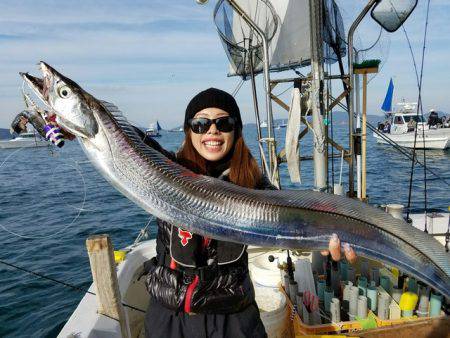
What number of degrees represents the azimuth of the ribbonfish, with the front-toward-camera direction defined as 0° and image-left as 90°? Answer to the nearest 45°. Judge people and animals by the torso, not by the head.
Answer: approximately 90°

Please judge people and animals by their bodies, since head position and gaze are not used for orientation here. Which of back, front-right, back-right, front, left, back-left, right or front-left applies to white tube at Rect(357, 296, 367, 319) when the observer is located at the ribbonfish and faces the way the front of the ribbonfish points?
back-right

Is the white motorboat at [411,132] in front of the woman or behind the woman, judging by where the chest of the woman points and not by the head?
behind

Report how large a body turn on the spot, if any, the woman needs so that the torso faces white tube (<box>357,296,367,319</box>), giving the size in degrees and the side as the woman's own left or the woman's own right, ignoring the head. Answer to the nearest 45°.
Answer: approximately 135° to the woman's own left
